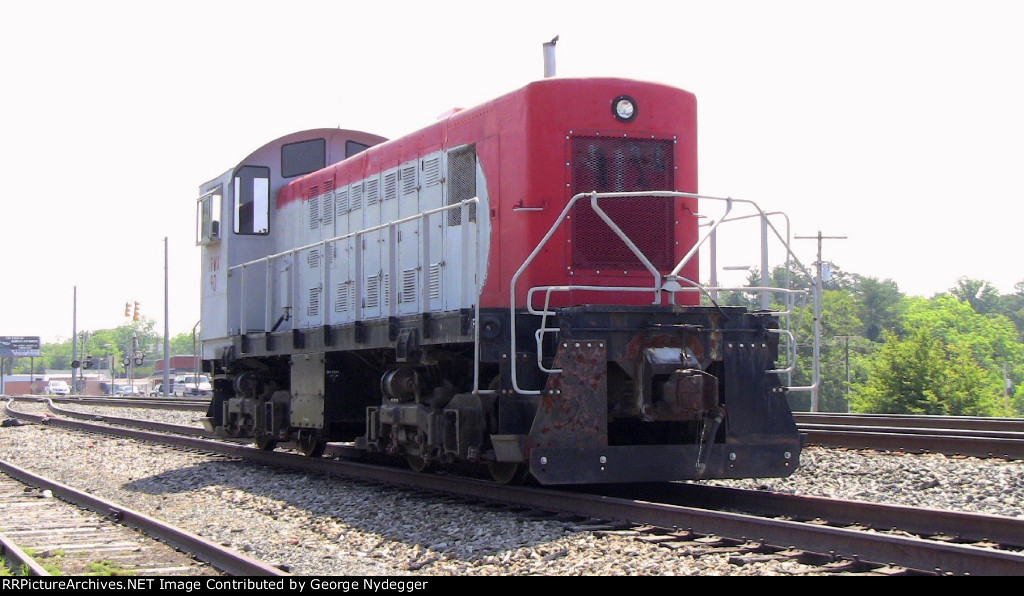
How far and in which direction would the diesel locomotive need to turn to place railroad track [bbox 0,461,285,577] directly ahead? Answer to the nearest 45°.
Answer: approximately 90° to its right

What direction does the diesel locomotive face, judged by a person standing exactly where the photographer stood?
facing the viewer and to the right of the viewer

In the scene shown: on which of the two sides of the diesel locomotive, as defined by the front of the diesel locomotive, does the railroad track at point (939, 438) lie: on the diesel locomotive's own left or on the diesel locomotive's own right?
on the diesel locomotive's own left
